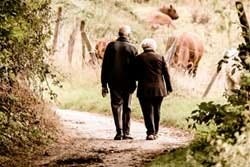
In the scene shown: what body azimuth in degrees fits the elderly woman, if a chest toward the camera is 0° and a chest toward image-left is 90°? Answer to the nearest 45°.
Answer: approximately 180°

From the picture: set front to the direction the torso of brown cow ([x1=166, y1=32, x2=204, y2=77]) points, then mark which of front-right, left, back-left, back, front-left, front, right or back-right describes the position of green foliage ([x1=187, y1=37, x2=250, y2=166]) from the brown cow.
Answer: back-left

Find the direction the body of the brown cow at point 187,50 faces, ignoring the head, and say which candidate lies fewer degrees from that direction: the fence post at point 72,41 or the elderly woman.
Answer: the fence post

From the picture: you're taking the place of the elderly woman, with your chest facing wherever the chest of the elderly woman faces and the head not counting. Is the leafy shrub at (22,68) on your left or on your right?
on your left

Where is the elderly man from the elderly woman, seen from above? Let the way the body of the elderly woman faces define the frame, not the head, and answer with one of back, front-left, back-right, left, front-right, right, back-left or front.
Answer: left

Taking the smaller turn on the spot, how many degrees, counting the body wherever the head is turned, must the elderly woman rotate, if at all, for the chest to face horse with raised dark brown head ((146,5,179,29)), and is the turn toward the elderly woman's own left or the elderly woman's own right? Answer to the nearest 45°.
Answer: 0° — they already face it

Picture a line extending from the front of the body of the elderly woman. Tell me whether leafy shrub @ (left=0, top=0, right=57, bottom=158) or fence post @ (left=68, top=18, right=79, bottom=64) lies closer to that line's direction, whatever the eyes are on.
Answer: the fence post

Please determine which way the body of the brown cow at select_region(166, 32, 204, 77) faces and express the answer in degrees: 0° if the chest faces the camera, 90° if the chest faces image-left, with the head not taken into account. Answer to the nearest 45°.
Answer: approximately 135°
